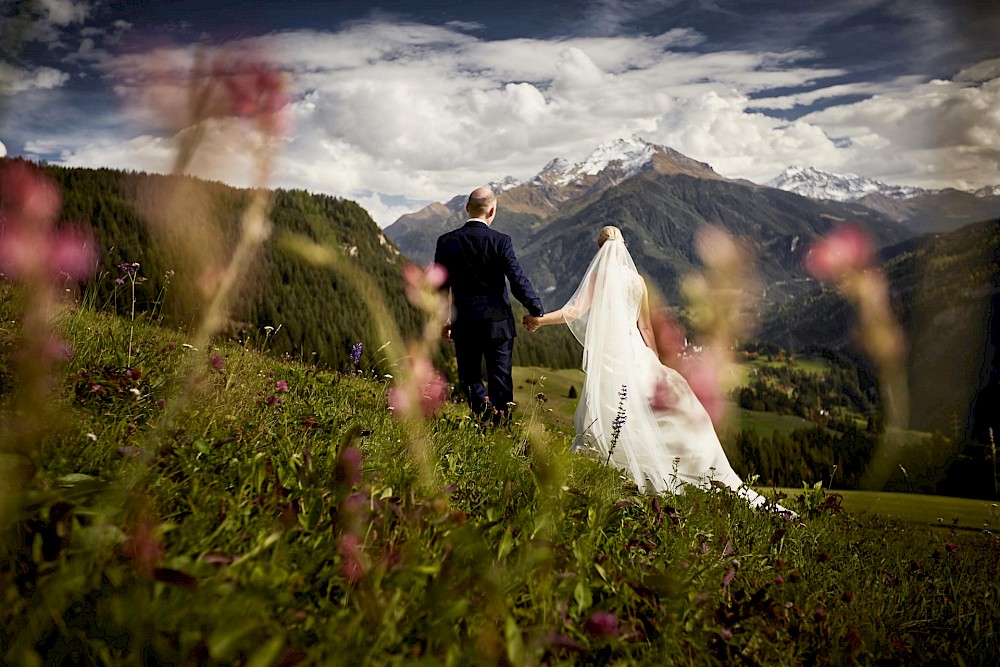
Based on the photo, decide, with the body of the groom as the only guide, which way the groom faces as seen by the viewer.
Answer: away from the camera

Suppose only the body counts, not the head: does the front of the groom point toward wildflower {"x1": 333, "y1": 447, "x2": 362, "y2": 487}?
no

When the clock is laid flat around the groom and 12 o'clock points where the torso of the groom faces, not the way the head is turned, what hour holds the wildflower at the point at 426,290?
The wildflower is roughly at 6 o'clock from the groom.

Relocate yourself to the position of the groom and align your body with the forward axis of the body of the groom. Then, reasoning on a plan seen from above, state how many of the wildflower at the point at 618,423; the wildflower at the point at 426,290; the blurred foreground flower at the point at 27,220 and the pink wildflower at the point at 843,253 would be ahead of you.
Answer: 0

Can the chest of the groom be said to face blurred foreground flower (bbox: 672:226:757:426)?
no

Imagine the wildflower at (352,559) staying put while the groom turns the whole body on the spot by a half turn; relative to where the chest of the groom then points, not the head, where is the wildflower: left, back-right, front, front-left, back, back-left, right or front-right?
front

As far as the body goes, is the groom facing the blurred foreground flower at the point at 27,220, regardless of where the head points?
no

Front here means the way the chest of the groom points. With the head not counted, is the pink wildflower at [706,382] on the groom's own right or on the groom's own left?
on the groom's own right

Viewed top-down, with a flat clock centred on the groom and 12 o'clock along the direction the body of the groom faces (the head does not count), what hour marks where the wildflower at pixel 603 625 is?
The wildflower is roughly at 6 o'clock from the groom.

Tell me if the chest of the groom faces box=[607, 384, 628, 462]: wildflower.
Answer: no
